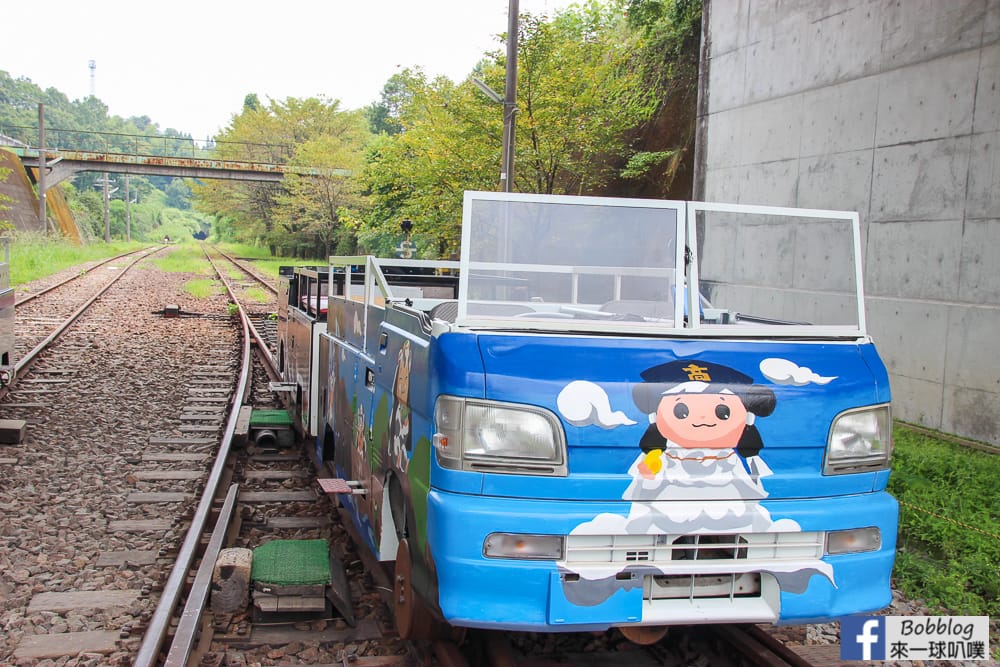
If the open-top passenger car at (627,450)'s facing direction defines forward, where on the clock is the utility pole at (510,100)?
The utility pole is roughly at 7 o'clock from the open-top passenger car.

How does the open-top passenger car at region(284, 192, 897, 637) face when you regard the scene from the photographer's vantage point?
facing the viewer and to the right of the viewer
